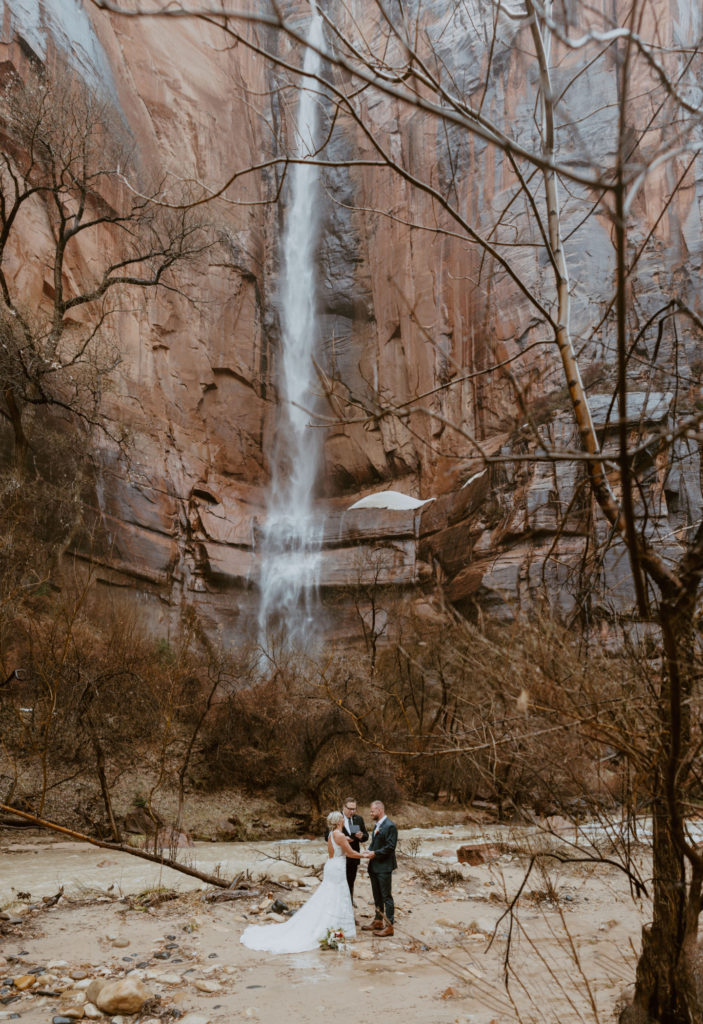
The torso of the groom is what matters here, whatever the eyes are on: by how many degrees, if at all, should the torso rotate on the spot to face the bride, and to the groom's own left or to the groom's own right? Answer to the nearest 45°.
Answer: approximately 45° to the groom's own left

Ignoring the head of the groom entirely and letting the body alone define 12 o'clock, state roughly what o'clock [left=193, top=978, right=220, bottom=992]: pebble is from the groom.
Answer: The pebble is roughly at 10 o'clock from the groom.

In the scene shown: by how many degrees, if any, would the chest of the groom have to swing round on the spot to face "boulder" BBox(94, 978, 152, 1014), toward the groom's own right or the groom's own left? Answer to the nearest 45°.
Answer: approximately 45° to the groom's own left

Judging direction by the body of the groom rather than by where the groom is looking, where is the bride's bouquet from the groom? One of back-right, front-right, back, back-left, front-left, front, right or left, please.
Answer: front-left

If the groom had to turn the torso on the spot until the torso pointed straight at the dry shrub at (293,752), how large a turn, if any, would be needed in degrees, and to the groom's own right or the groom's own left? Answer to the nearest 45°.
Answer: approximately 90° to the groom's own right

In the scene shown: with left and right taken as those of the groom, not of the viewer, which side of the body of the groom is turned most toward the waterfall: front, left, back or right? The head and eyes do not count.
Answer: right

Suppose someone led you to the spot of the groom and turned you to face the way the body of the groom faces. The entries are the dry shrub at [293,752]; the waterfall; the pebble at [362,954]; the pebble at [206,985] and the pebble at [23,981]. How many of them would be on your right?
2

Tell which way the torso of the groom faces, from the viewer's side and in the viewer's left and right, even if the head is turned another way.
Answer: facing to the left of the viewer

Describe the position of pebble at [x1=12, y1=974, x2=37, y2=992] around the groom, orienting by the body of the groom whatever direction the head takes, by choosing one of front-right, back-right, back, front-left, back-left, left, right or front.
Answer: front-left

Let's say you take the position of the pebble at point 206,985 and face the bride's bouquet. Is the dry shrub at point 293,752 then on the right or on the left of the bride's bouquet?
left

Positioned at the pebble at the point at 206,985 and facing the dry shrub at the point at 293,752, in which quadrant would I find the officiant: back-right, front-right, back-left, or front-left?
front-right

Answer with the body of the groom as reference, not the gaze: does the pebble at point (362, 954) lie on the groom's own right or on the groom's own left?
on the groom's own left

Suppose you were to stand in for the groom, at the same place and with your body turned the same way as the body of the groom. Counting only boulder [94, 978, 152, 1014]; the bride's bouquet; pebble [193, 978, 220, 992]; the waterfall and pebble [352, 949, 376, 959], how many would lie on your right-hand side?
1
